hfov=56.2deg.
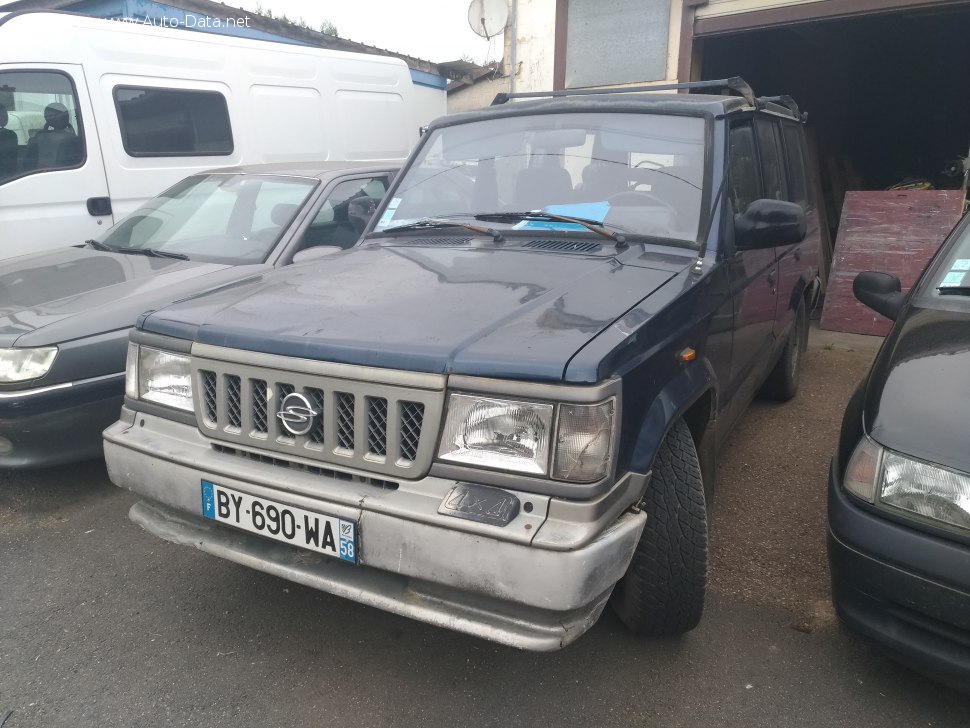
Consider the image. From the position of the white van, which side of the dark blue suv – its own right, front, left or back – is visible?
right

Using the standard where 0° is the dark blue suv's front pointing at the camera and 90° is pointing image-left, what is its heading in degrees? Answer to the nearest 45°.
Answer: approximately 45°

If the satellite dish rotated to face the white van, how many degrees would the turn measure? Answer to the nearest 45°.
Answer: approximately 45° to its right

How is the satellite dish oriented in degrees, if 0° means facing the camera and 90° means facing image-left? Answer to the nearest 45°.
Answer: approximately 0°

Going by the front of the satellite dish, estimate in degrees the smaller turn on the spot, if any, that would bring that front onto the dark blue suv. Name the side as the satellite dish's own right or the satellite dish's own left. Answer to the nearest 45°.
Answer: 0° — it already faces it
